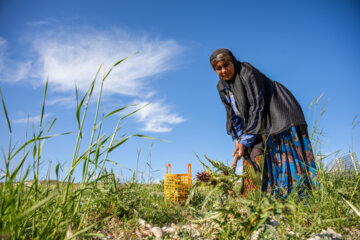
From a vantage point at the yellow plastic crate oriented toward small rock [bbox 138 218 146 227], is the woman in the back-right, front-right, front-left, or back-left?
back-left

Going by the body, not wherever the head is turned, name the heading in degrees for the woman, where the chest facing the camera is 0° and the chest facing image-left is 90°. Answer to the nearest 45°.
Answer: approximately 45°

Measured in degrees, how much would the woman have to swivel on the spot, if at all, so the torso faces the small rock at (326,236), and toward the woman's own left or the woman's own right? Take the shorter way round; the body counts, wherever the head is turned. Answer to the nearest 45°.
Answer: approximately 45° to the woman's own left

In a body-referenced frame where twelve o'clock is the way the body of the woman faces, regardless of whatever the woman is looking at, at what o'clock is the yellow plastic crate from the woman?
The yellow plastic crate is roughly at 1 o'clock from the woman.

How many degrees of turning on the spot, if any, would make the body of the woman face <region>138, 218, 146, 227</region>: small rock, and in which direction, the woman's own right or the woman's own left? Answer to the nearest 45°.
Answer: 0° — they already face it

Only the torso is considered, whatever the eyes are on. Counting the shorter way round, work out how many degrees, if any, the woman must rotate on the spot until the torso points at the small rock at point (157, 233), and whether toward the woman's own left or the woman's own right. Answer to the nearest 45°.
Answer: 0° — they already face it
